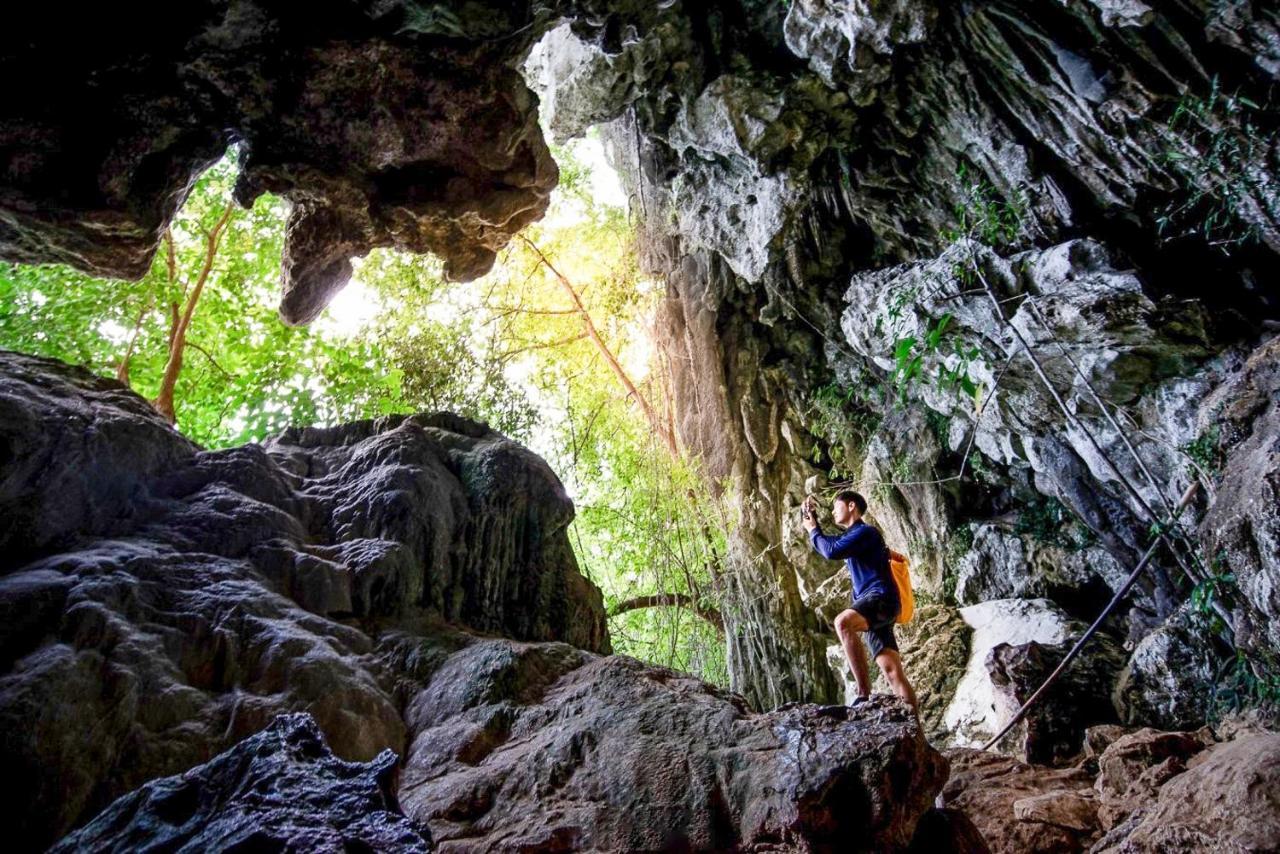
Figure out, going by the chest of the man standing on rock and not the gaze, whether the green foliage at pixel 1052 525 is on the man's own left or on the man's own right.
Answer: on the man's own right

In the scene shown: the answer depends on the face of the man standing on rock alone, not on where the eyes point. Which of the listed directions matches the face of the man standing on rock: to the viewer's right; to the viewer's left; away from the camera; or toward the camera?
to the viewer's left

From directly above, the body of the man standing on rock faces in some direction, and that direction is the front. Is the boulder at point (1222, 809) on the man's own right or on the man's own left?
on the man's own left

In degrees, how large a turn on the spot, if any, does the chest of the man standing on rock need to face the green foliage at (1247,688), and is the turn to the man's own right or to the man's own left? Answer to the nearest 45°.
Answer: approximately 180°

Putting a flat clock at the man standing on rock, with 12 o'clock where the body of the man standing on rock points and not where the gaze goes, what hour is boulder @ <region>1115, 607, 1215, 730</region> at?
The boulder is roughly at 5 o'clock from the man standing on rock.

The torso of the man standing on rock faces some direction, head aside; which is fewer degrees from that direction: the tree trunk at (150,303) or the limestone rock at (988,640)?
the tree trunk

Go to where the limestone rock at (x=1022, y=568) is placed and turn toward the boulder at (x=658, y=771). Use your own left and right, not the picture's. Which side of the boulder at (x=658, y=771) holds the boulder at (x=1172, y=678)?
left

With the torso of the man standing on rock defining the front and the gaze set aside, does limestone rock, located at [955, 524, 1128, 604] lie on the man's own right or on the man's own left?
on the man's own right

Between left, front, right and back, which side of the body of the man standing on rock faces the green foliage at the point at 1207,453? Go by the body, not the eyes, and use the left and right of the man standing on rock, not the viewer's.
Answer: back

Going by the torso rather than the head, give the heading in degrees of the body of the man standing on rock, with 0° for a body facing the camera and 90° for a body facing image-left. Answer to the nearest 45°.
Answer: approximately 90°

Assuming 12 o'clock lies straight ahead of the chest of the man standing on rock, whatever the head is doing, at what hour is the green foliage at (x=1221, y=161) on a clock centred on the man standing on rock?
The green foliage is roughly at 6 o'clock from the man standing on rock.
